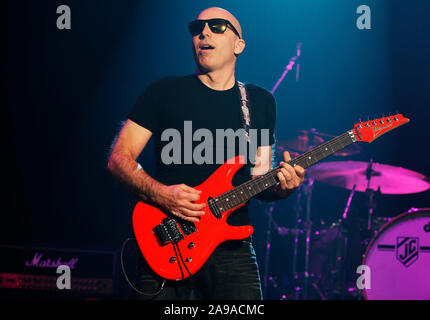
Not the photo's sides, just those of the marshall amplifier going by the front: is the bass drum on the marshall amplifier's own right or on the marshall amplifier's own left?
on the marshall amplifier's own left

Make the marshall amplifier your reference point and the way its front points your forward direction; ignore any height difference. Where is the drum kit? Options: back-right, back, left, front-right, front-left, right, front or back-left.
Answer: left

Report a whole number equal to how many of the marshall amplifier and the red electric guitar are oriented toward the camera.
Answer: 2

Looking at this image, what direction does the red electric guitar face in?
toward the camera

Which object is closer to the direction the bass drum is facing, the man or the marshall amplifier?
the man

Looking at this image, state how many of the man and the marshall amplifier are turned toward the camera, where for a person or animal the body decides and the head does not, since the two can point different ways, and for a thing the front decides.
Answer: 2

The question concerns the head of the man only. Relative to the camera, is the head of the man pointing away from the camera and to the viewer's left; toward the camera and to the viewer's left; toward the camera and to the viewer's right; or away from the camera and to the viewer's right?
toward the camera and to the viewer's left

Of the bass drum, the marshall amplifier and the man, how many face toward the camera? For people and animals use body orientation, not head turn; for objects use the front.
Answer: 3

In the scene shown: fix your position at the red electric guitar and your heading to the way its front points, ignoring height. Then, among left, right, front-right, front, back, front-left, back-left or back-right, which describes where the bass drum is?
back-left

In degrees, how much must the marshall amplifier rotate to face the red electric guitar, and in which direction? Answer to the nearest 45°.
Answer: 0° — it already faces it

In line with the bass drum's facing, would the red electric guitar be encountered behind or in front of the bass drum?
in front

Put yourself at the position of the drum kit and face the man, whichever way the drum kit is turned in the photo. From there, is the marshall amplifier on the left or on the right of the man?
right

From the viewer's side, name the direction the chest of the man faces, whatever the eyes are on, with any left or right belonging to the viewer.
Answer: facing the viewer

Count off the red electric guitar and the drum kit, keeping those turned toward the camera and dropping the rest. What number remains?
2

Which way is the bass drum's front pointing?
toward the camera

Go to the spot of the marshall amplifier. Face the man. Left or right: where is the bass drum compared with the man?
left

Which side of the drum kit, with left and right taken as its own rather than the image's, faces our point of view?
front

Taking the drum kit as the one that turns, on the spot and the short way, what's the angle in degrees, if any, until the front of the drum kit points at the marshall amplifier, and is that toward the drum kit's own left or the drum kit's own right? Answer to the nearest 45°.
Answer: approximately 45° to the drum kit's own right
